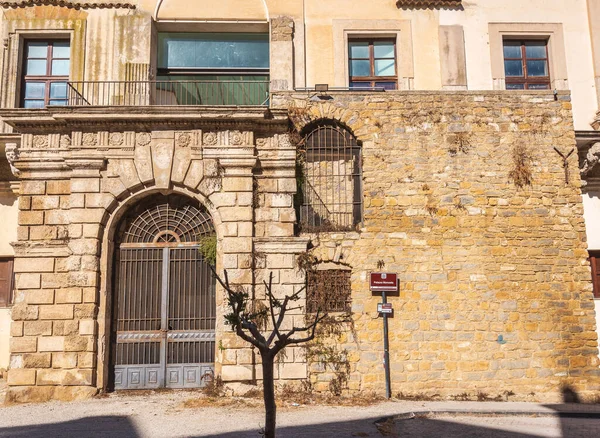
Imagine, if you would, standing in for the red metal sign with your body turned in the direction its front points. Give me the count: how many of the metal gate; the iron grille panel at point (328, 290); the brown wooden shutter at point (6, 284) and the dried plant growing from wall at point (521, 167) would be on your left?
1

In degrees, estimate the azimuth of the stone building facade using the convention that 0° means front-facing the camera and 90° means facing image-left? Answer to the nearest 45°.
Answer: approximately 0°

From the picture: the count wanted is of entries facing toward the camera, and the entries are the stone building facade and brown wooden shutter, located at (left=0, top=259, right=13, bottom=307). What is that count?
2

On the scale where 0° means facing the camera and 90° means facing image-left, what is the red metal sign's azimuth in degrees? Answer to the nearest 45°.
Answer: approximately 0°

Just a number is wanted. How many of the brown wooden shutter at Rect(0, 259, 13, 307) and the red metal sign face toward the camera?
2

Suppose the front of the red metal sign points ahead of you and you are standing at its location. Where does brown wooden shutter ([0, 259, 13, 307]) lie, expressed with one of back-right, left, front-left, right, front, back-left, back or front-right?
right

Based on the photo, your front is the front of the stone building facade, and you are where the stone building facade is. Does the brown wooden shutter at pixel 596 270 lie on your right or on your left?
on your left

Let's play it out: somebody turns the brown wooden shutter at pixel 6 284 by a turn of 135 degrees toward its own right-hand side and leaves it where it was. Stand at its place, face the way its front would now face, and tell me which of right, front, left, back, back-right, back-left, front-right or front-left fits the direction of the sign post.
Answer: back

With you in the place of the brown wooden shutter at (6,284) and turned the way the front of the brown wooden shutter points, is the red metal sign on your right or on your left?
on your left

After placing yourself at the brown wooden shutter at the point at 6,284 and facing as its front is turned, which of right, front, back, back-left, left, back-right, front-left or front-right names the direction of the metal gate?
front-left

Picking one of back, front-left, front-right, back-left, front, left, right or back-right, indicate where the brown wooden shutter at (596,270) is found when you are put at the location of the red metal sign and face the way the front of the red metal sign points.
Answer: back-left
